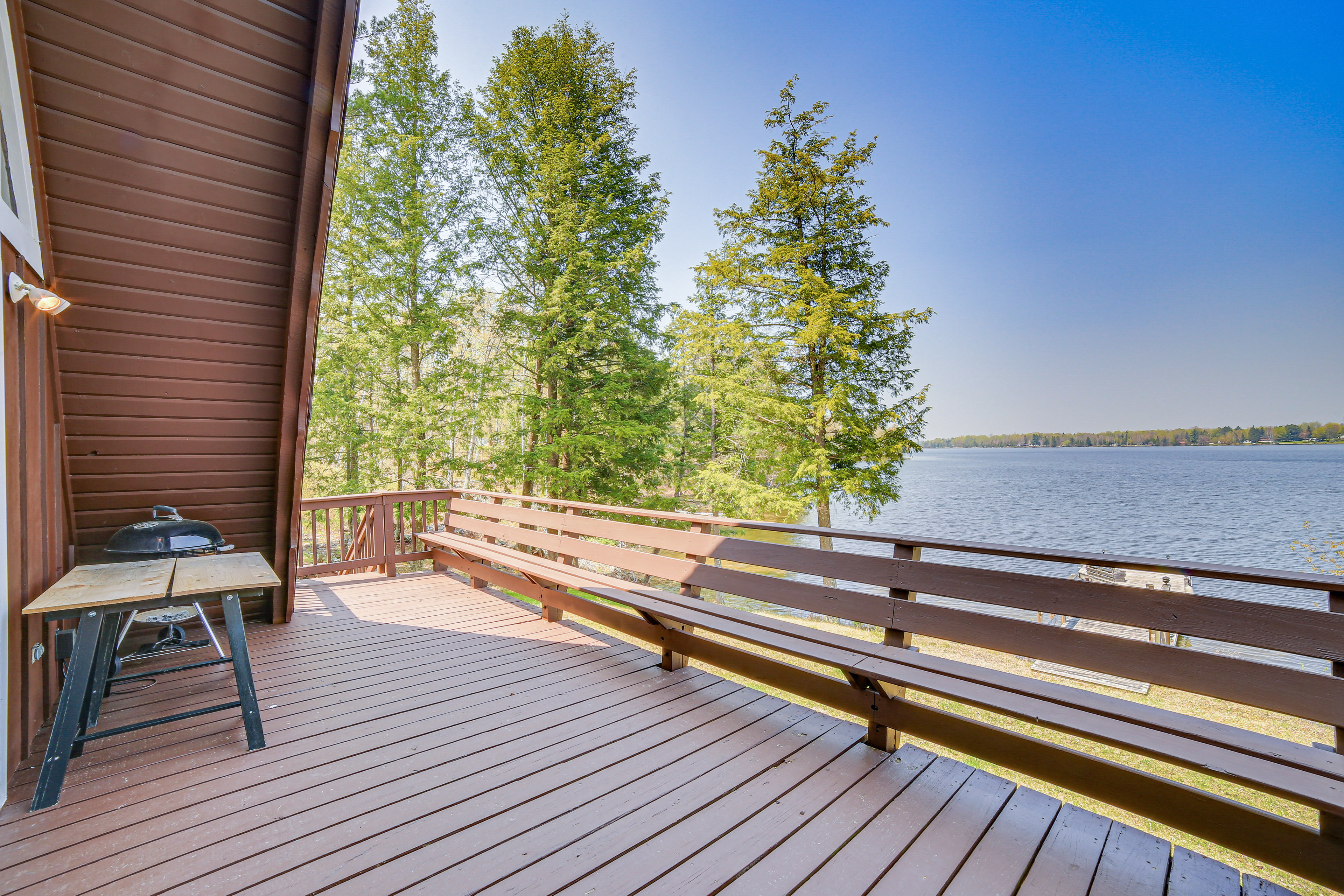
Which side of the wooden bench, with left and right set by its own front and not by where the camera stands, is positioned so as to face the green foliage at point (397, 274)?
right

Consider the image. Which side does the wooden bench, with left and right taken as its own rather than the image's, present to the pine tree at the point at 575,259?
right

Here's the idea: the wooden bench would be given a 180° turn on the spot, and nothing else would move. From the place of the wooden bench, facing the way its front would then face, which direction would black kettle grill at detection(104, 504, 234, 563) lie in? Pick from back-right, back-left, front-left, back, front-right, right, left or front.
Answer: back-left

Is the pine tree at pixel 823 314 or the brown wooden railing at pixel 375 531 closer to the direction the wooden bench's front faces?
the brown wooden railing

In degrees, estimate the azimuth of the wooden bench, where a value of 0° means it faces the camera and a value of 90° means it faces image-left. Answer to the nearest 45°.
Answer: approximately 45°

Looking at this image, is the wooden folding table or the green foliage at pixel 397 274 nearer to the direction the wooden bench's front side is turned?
the wooden folding table

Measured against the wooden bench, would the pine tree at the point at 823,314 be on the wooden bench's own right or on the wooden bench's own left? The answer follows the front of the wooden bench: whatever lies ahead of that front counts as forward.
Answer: on the wooden bench's own right

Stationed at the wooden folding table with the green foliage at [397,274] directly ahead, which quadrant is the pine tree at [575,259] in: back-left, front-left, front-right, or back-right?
front-right

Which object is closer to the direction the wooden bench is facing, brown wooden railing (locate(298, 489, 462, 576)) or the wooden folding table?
the wooden folding table

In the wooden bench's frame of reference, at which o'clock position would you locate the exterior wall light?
The exterior wall light is roughly at 1 o'clock from the wooden bench.

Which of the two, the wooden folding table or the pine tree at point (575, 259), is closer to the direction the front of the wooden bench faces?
the wooden folding table

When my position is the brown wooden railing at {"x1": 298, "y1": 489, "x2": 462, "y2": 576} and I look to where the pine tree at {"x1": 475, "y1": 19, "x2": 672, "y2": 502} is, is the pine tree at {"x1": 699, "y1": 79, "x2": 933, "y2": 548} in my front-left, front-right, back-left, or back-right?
front-right

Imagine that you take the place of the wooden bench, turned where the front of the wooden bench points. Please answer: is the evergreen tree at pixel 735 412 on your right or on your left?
on your right
